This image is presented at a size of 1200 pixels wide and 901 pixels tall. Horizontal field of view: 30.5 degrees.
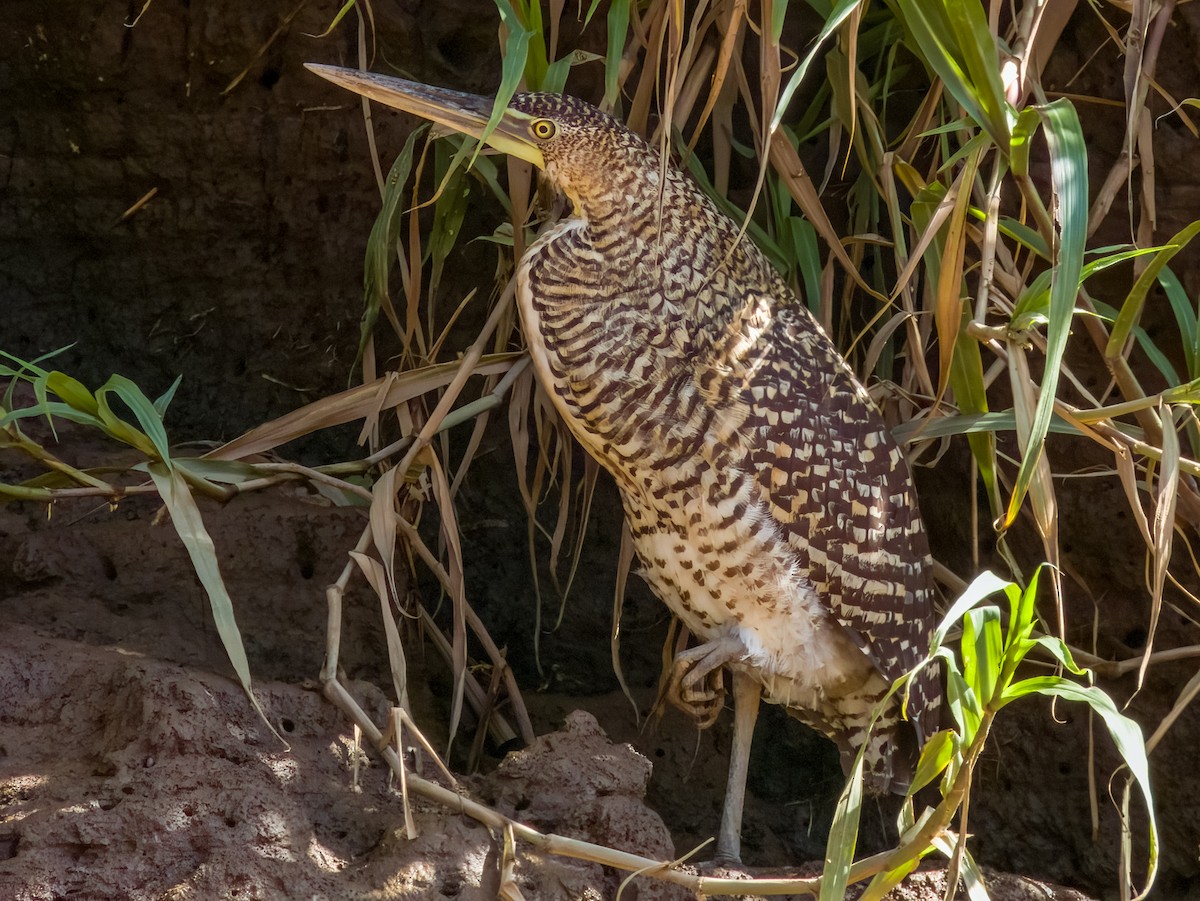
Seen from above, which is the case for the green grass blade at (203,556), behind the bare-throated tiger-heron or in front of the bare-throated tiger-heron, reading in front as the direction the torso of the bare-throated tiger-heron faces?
in front

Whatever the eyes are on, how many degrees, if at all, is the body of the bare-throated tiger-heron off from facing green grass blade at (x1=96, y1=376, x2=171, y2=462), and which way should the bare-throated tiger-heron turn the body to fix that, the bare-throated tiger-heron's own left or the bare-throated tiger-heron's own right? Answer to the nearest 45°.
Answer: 0° — it already faces it

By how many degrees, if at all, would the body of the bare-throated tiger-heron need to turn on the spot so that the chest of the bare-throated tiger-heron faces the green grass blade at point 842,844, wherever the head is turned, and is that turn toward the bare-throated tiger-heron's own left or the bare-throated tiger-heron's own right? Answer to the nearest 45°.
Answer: approximately 90° to the bare-throated tiger-heron's own left

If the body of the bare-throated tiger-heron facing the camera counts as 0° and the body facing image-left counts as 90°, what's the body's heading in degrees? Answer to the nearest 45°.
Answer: approximately 90°

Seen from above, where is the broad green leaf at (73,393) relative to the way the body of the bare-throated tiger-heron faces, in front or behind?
in front
